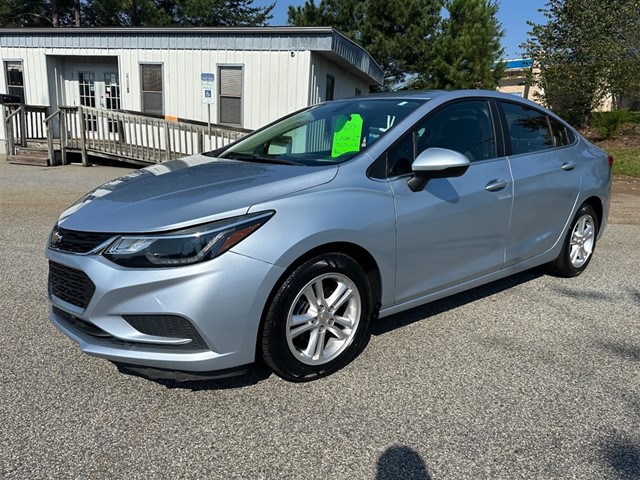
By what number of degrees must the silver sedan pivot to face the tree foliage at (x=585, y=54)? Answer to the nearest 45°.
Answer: approximately 180°

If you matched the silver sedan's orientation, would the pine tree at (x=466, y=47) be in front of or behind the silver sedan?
behind

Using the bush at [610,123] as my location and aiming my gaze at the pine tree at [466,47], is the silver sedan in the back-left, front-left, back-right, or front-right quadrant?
back-left

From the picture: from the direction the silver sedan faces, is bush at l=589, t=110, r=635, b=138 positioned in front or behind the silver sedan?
behind

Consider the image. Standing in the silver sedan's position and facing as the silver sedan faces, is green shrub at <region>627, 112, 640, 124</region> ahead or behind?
behind

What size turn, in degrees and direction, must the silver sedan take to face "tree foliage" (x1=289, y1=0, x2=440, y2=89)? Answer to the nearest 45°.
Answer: approximately 135° to its right

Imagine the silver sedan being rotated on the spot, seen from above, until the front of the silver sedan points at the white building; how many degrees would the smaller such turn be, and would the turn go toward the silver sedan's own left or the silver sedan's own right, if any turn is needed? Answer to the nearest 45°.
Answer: approximately 135° to the silver sedan's own right
